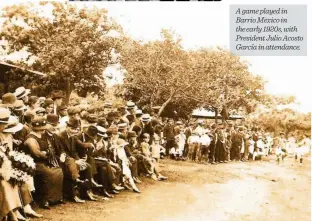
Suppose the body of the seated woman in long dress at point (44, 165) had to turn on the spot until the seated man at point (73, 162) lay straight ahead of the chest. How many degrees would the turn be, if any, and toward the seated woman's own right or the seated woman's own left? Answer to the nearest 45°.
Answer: approximately 90° to the seated woman's own left

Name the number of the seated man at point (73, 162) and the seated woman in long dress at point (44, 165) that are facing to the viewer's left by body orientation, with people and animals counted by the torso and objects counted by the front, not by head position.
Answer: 0

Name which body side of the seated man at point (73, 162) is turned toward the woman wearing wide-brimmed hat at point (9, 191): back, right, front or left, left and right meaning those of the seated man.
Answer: right

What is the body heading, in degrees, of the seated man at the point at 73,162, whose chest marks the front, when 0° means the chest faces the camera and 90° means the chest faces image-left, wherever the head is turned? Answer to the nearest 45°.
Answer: approximately 315°

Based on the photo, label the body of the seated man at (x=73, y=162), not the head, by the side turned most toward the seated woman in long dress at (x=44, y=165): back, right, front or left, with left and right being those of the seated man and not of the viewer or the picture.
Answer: right

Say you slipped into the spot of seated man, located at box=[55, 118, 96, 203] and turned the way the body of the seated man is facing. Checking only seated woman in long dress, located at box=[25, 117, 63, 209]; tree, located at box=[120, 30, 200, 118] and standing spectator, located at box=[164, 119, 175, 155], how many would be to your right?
1

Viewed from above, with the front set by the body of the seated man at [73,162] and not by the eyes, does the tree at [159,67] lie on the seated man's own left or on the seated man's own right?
on the seated man's own left
